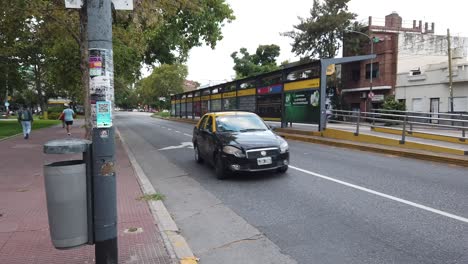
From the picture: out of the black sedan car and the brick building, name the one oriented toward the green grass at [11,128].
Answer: the brick building

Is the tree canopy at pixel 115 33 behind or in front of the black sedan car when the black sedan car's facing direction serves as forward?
behind

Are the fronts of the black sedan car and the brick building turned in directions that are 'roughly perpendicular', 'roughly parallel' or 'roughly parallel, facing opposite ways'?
roughly perpendicular

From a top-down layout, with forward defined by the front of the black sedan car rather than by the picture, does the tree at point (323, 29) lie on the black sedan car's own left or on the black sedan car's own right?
on the black sedan car's own left

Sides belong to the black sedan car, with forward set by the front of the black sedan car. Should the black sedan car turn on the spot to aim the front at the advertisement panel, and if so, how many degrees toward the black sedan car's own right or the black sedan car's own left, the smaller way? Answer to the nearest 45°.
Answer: approximately 135° to the black sedan car's own left

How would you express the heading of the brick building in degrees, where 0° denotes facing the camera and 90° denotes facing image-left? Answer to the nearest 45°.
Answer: approximately 45°
